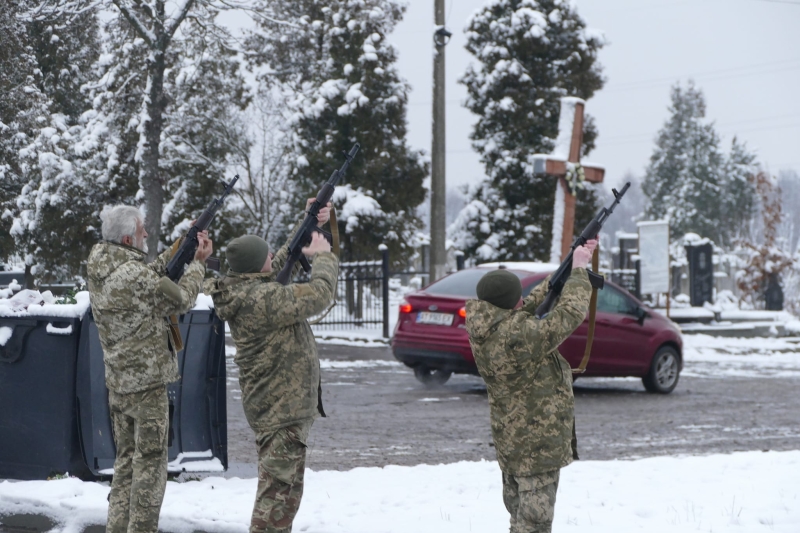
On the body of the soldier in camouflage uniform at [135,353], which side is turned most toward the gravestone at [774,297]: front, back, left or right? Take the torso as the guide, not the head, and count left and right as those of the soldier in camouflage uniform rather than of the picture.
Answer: front

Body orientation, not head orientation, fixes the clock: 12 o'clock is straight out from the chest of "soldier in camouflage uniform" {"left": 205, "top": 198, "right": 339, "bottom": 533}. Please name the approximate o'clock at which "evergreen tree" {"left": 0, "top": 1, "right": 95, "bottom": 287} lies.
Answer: The evergreen tree is roughly at 10 o'clock from the soldier in camouflage uniform.

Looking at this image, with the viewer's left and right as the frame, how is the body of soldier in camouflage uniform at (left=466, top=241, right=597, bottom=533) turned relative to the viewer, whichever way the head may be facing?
facing away from the viewer and to the right of the viewer

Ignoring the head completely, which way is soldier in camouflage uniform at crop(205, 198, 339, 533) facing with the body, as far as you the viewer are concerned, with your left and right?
facing away from the viewer and to the right of the viewer

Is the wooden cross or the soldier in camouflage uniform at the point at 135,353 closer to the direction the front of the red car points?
the wooden cross

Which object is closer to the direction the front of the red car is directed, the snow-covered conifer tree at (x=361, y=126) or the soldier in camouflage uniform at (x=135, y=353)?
the snow-covered conifer tree

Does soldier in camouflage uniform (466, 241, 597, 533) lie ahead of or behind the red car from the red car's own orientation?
behind

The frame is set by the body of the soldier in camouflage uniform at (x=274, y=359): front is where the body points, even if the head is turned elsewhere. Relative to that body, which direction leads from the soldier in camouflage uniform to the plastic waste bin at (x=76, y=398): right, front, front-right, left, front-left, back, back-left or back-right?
left

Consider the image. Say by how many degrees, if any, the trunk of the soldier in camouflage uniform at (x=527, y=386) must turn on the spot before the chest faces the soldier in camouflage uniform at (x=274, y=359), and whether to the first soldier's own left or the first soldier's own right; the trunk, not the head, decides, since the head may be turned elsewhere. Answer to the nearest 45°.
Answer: approximately 135° to the first soldier's own left

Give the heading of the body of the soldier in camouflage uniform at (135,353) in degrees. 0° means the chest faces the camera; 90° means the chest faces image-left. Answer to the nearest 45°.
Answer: approximately 225°
